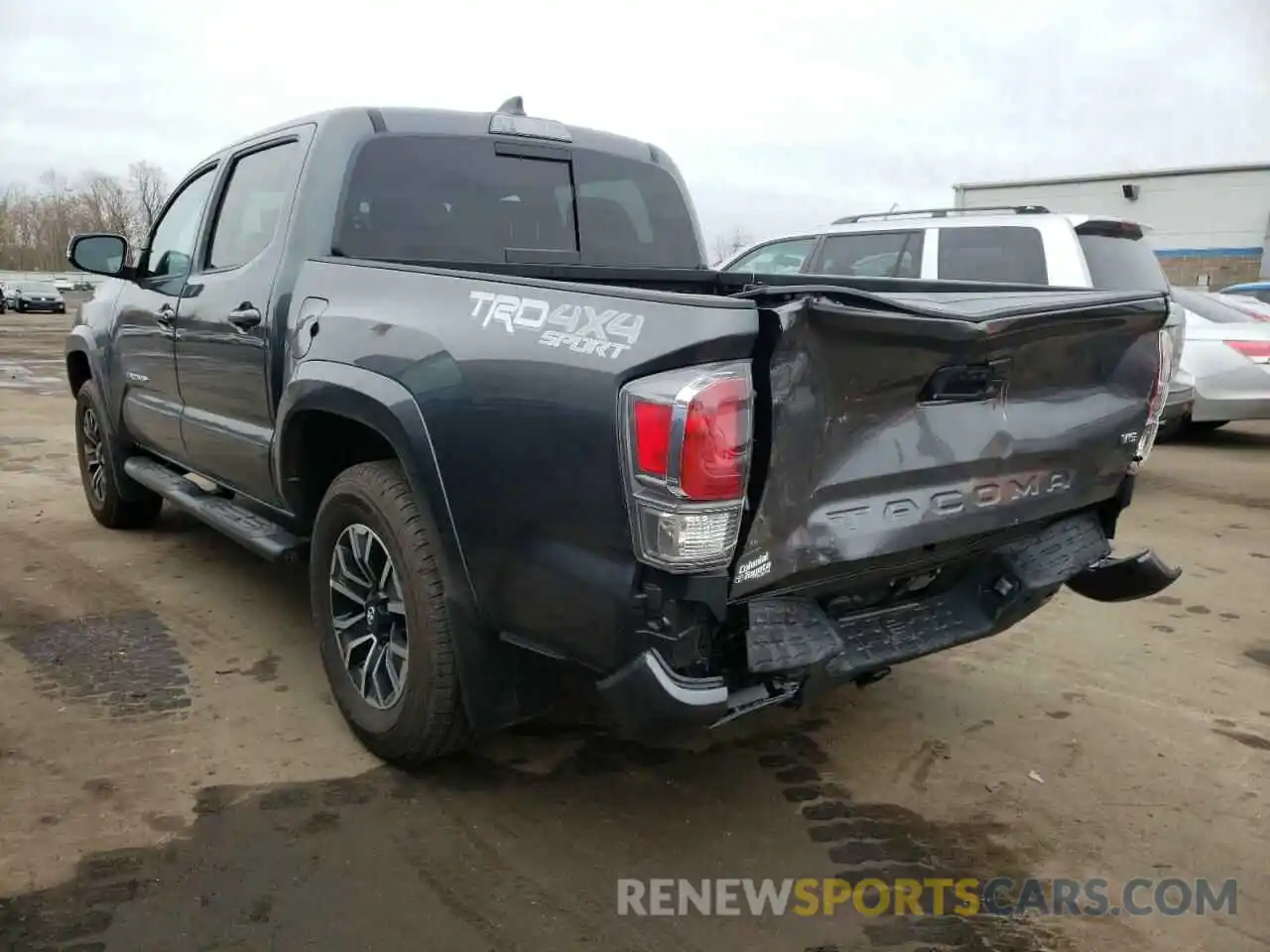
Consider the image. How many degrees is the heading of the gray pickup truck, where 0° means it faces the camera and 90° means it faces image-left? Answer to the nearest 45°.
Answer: approximately 135°

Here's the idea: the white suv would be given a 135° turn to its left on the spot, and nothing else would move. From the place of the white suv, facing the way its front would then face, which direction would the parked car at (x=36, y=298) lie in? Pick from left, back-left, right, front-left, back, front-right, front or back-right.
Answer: back-right

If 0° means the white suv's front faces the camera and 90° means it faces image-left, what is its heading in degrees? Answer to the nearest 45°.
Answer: approximately 135°

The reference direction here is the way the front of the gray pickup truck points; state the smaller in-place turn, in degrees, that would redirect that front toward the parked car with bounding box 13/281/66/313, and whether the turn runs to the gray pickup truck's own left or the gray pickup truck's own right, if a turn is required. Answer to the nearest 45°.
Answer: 0° — it already faces it

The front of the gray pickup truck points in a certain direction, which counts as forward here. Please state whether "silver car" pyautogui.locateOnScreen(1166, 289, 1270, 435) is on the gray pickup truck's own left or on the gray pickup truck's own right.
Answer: on the gray pickup truck's own right

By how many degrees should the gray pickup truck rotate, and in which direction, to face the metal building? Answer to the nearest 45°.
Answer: approximately 90° to its right

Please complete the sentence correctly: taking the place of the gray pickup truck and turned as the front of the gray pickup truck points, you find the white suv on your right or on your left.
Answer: on your right

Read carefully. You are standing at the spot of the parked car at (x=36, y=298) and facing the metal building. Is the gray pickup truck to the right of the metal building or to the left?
right

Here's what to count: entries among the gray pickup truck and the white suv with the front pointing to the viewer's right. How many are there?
0
